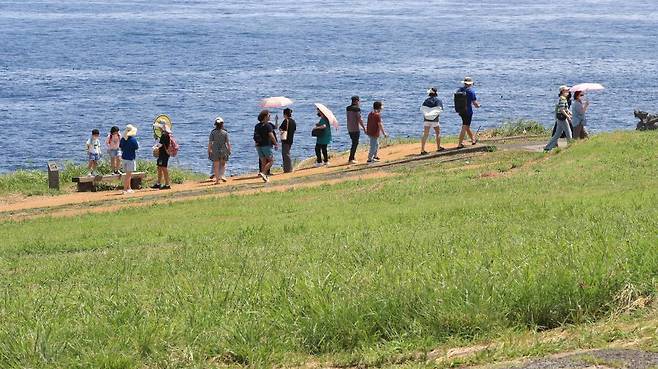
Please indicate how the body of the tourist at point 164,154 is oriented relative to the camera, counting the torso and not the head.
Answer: to the viewer's left

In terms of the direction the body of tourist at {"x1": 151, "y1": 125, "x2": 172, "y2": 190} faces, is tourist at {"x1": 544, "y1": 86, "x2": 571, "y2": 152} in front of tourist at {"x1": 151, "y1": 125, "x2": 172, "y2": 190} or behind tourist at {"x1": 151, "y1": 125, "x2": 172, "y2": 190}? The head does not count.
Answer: behind

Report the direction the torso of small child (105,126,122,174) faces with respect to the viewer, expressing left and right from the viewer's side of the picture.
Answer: facing the viewer

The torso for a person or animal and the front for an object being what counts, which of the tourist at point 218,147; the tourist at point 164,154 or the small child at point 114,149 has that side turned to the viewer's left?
the tourist at point 164,154

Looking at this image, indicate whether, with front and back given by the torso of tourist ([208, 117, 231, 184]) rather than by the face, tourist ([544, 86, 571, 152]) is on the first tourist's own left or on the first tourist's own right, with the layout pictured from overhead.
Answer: on the first tourist's own right

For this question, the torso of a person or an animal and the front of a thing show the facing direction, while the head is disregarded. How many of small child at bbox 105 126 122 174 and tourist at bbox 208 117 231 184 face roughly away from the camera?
1

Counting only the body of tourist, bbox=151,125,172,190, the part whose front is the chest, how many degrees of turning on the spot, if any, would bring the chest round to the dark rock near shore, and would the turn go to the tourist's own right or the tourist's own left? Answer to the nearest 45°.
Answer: approximately 180°
